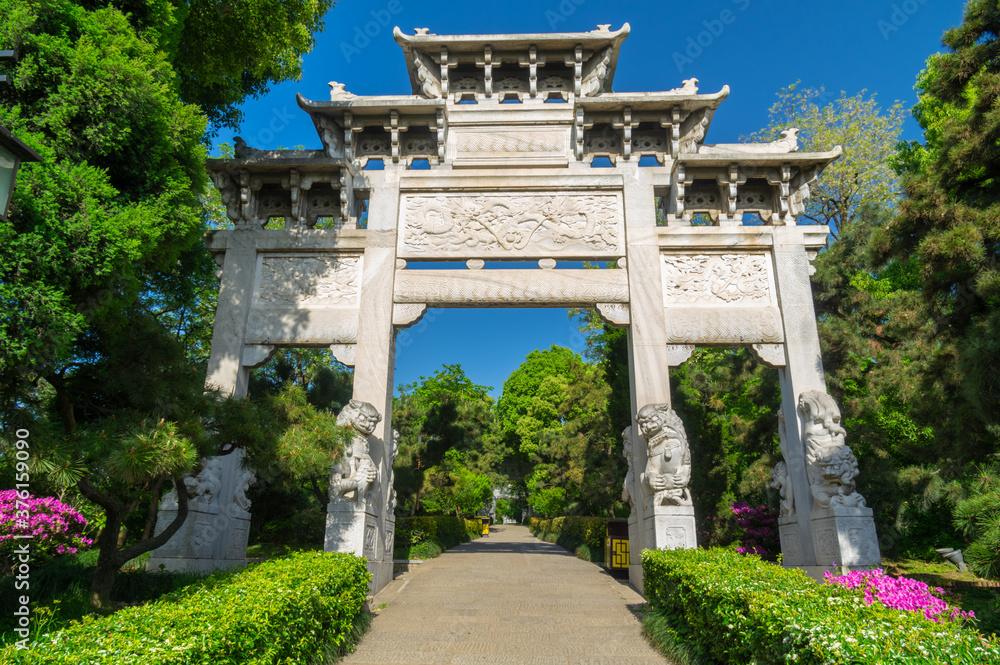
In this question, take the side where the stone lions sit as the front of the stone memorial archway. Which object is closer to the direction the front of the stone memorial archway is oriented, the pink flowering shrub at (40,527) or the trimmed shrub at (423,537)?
the pink flowering shrub

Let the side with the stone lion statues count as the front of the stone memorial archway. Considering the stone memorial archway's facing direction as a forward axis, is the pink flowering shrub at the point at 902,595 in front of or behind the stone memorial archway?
in front

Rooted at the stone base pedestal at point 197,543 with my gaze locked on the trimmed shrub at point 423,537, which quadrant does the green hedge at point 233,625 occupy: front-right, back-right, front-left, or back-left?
back-right

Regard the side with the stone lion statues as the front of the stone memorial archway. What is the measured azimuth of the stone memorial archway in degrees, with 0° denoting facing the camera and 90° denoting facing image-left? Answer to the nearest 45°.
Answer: approximately 0°

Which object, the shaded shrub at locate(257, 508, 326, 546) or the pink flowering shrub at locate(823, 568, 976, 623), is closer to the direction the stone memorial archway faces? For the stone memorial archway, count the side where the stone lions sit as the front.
the pink flowering shrub

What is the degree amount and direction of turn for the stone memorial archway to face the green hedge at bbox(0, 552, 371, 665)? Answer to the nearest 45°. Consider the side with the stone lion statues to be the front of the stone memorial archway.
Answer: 0° — it already faces it

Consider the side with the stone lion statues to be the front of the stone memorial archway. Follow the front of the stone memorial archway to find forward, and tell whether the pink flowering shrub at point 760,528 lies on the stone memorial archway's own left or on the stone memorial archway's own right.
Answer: on the stone memorial archway's own left

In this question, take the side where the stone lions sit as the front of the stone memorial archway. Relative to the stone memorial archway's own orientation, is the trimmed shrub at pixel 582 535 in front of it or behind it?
behind

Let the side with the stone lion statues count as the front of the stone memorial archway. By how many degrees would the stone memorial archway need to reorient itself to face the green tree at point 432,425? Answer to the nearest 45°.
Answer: approximately 180°

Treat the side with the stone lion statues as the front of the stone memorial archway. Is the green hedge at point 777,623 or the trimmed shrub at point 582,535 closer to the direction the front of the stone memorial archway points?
the green hedge
